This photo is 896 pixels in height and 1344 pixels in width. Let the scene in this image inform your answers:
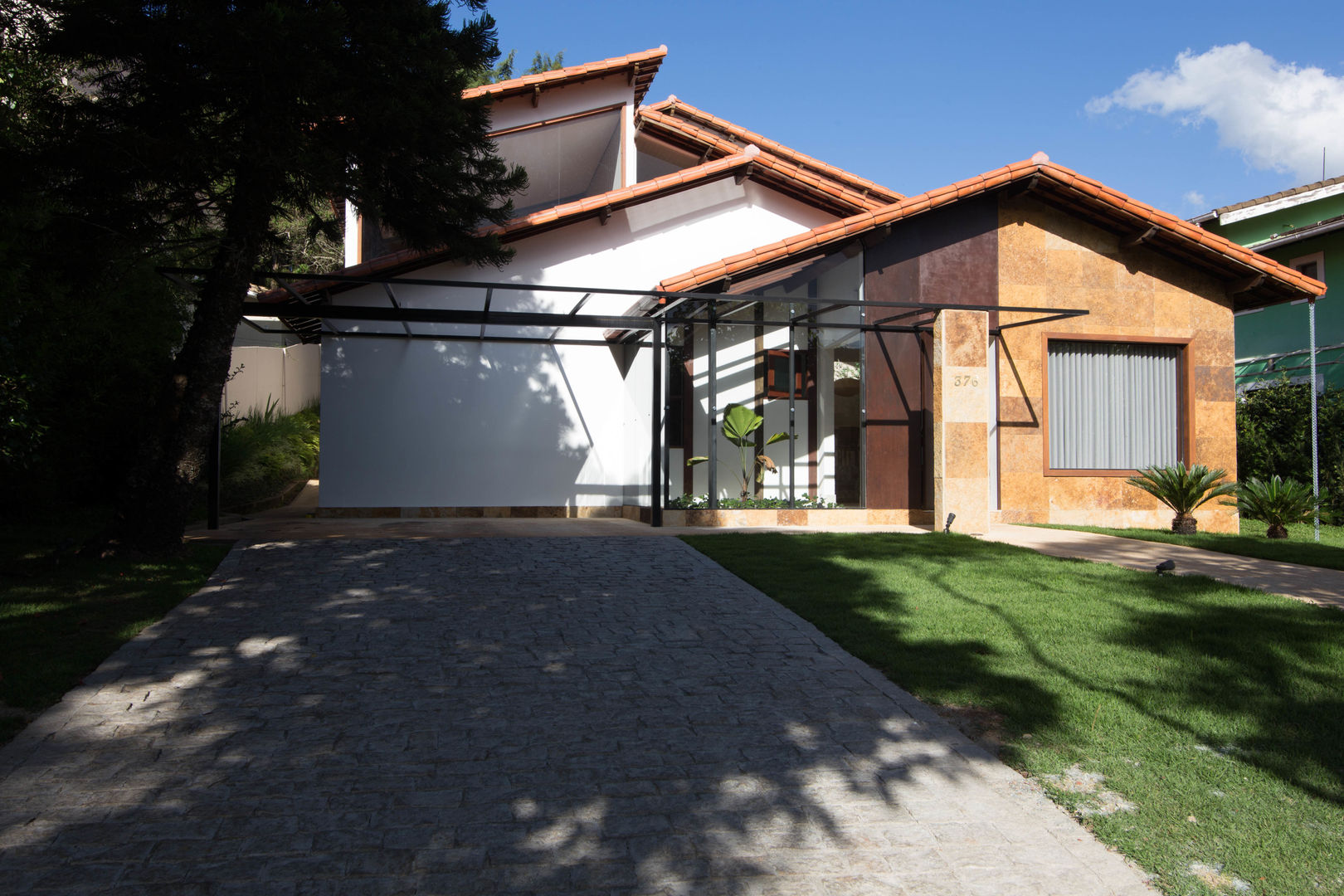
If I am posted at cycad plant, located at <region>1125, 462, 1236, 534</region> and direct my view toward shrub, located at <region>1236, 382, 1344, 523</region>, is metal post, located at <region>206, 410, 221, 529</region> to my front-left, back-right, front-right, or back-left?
back-left

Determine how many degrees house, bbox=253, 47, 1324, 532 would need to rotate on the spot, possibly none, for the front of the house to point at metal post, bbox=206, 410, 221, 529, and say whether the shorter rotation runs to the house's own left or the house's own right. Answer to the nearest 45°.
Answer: approximately 45° to the house's own right

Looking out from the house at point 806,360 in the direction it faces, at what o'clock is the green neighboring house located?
The green neighboring house is roughly at 8 o'clock from the house.

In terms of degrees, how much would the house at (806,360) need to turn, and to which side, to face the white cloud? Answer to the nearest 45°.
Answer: approximately 135° to its left

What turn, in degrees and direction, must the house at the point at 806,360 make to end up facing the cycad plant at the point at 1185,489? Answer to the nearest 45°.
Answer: approximately 90° to its left

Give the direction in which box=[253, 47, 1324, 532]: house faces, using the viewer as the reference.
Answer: facing the viewer

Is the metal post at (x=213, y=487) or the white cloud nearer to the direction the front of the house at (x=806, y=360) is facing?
the metal post
